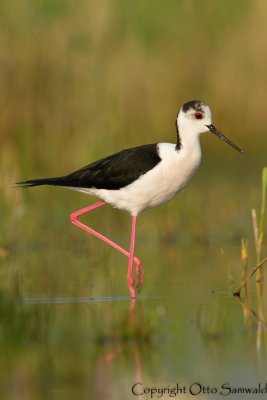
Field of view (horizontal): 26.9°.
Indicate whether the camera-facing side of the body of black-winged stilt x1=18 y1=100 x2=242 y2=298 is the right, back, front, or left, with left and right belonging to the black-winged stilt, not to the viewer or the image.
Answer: right
